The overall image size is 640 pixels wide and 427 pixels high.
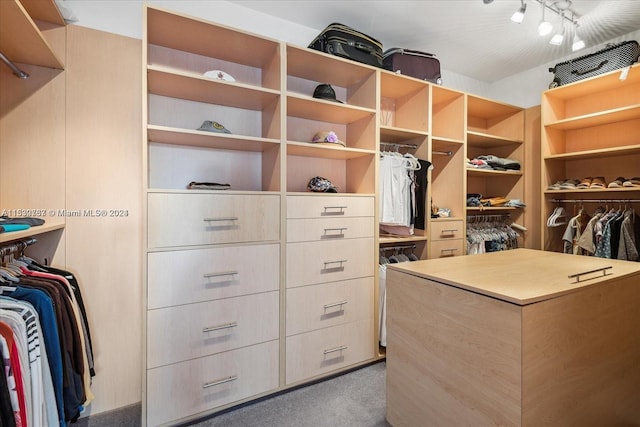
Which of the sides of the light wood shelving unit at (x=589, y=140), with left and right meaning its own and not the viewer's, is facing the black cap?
front

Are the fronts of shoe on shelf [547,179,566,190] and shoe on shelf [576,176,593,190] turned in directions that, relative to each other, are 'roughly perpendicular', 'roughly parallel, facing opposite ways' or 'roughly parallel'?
roughly parallel

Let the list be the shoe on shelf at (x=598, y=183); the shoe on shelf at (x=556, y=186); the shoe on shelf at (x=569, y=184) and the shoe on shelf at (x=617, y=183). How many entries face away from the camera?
0

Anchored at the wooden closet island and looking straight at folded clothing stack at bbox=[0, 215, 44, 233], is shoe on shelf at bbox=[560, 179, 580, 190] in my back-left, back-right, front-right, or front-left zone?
back-right

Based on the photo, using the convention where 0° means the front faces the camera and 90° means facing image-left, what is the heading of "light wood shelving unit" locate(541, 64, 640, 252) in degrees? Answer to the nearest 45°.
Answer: approximately 45°

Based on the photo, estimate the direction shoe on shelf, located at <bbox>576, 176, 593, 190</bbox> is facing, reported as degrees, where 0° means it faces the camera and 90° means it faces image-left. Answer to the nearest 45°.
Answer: approximately 45°

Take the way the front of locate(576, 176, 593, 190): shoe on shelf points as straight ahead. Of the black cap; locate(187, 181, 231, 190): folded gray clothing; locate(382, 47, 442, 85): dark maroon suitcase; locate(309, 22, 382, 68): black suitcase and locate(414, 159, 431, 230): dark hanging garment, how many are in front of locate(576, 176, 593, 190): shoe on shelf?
5

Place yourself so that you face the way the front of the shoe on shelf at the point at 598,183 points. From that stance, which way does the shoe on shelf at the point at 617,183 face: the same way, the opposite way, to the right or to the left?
the same way

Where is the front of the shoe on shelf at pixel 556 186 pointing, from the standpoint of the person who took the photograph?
facing the viewer and to the left of the viewer

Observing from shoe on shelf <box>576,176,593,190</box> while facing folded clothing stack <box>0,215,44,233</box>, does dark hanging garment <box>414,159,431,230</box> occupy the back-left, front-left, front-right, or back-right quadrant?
front-right

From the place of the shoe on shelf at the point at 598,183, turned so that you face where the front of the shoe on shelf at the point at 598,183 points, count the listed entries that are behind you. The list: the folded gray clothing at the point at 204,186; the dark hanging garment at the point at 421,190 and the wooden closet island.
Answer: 0

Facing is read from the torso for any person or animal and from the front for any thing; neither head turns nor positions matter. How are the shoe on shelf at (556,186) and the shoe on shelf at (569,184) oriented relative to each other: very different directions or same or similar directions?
same or similar directions

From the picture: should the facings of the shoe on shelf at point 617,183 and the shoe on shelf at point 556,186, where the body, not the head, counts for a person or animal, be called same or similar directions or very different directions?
same or similar directions

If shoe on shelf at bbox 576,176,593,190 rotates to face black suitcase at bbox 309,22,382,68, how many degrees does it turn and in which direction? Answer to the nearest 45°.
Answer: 0° — it already faces it
